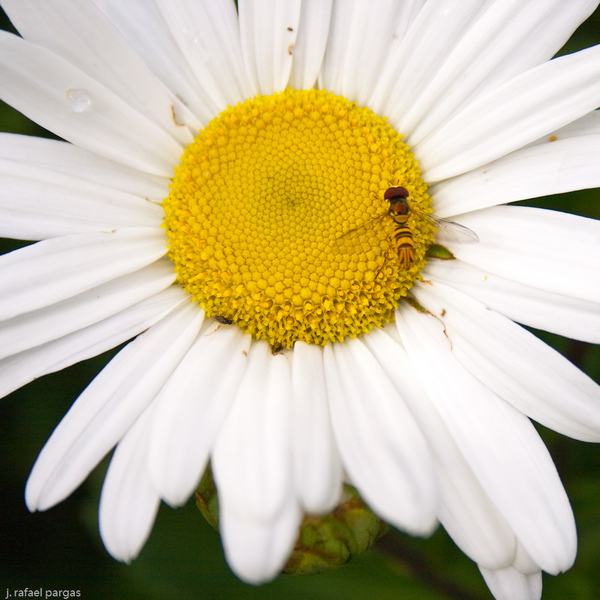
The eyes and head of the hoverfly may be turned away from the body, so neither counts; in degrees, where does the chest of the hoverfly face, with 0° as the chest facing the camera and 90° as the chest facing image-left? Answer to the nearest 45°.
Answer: approximately 180°

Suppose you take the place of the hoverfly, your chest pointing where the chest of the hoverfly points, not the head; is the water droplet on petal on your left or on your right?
on your left
